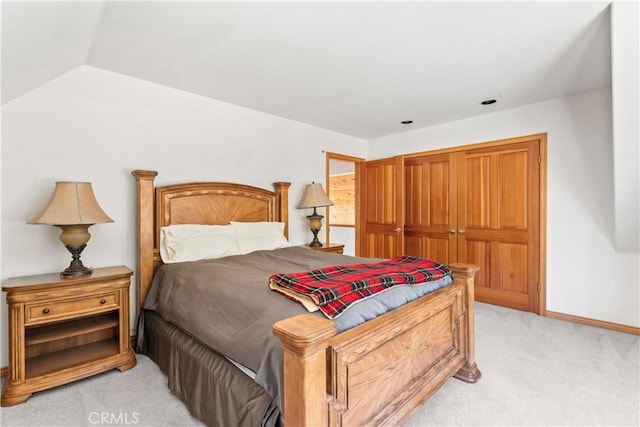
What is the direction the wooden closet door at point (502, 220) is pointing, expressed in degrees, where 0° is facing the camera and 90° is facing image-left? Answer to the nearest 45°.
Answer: approximately 45°

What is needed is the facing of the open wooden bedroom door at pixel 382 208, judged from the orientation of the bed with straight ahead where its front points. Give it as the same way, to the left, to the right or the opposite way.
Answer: to the right

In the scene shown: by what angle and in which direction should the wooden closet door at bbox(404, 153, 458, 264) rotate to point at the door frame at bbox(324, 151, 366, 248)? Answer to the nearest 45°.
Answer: approximately 45° to its right

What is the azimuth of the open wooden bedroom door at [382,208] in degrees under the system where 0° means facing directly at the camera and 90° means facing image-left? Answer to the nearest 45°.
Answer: approximately 45°

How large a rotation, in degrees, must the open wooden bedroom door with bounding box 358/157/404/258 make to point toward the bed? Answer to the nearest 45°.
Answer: approximately 45° to its left
